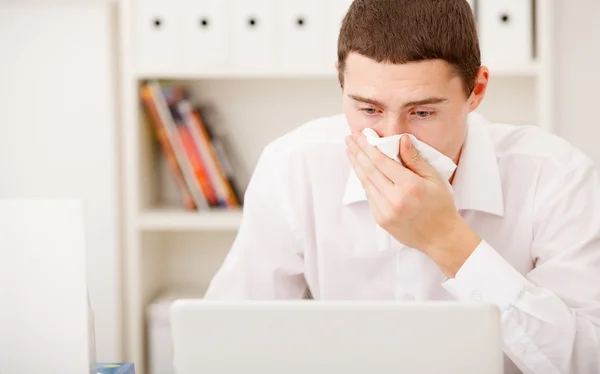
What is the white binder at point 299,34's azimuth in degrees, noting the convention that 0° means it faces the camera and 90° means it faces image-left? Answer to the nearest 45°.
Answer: approximately 0°

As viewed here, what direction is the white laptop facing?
away from the camera

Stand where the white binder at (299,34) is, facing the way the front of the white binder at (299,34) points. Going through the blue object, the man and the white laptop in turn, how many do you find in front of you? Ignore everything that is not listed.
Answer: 3

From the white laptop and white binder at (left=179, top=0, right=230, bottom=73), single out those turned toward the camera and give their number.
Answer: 1

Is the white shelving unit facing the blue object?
yes

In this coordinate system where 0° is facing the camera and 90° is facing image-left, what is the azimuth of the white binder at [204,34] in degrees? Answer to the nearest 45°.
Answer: approximately 0°

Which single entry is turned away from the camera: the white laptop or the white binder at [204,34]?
the white laptop
